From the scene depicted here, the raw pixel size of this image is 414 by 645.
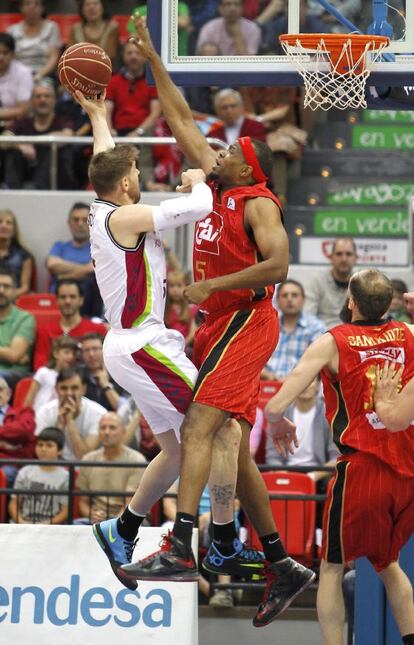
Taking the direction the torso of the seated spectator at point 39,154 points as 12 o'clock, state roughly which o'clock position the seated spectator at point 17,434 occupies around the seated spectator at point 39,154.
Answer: the seated spectator at point 17,434 is roughly at 12 o'clock from the seated spectator at point 39,154.

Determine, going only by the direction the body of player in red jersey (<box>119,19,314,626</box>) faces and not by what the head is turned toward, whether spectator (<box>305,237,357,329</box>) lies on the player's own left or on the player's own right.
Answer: on the player's own right

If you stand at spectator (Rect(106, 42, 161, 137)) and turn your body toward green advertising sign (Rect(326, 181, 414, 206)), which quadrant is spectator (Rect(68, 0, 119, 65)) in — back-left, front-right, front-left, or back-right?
back-left

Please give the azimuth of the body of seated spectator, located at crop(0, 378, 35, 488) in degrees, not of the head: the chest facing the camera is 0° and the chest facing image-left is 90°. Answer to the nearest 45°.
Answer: approximately 0°

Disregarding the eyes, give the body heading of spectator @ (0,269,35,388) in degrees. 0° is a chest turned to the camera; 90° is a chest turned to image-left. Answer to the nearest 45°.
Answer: approximately 0°

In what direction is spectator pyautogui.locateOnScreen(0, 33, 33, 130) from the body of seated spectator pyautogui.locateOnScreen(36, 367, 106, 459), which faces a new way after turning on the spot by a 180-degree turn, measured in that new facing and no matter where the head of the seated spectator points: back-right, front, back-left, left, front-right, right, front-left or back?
front

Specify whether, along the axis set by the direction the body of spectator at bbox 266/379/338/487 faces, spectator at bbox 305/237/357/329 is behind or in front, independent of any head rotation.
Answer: behind

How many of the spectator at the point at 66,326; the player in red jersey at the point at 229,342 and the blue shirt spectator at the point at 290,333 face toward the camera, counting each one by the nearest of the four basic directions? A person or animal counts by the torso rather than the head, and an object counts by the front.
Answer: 2
